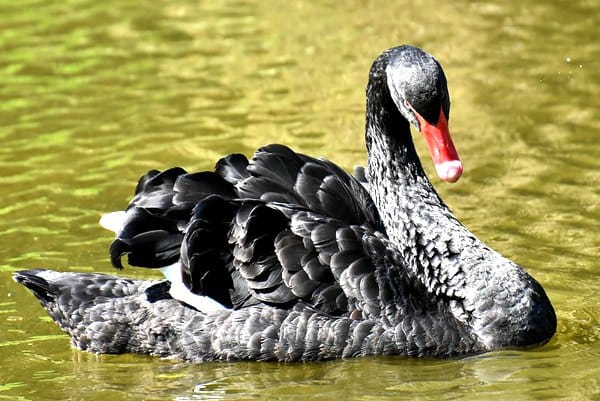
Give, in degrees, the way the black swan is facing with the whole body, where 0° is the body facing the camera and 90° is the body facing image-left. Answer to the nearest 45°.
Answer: approximately 270°
